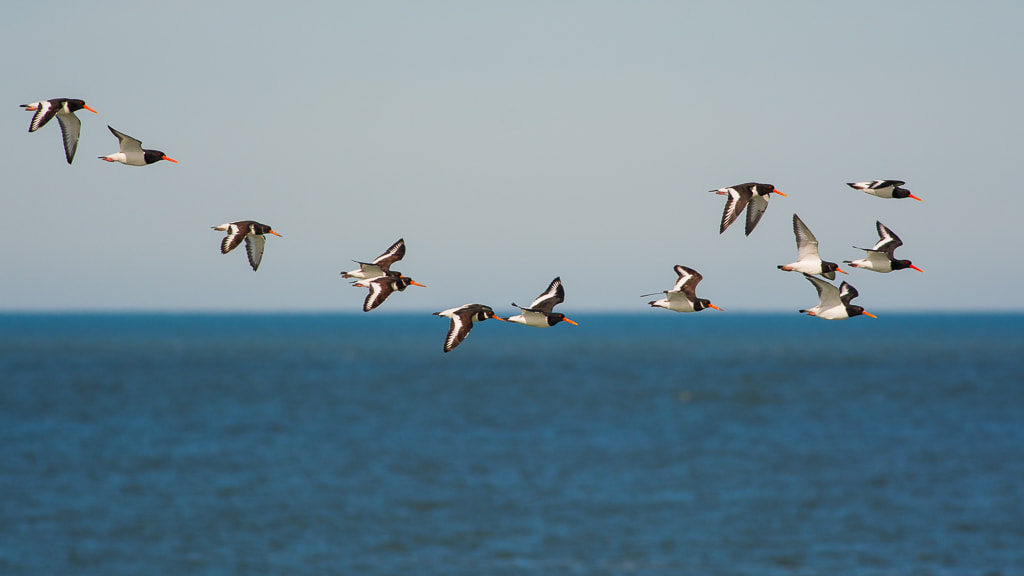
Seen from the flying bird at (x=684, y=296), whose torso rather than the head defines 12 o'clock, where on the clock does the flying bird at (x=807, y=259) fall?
the flying bird at (x=807, y=259) is roughly at 12 o'clock from the flying bird at (x=684, y=296).

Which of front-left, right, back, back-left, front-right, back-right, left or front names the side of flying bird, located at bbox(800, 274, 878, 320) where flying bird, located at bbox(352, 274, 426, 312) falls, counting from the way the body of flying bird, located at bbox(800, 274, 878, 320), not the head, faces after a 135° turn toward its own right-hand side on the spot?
front

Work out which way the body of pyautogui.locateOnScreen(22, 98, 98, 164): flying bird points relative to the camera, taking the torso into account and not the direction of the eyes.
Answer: to the viewer's right

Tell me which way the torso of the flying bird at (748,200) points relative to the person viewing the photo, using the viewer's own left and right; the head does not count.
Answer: facing to the right of the viewer

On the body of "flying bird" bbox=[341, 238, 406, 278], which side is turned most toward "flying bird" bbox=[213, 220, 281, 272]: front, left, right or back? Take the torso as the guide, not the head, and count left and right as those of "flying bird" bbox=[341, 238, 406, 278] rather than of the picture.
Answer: back

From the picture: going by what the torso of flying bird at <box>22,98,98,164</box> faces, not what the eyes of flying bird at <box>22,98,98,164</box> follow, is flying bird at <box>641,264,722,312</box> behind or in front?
in front

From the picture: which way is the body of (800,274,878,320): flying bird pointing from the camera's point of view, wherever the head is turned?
to the viewer's right

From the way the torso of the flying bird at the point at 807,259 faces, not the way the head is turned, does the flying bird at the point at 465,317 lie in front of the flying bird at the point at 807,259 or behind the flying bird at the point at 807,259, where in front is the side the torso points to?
behind

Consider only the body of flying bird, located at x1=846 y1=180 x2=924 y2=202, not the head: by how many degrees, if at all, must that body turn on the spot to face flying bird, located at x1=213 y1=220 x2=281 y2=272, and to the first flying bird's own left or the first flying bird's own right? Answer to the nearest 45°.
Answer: approximately 135° to the first flying bird's own right

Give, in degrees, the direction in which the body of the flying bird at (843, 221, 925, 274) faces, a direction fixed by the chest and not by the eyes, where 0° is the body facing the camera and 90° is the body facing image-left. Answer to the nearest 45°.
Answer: approximately 270°

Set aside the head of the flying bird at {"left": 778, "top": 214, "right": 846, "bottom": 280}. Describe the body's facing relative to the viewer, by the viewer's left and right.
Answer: facing to the right of the viewer

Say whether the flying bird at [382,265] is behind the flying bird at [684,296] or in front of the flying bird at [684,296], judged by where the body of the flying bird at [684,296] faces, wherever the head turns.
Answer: behind

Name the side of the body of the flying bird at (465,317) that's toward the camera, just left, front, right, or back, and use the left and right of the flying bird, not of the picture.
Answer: right

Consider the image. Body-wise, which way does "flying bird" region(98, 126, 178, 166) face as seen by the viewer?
to the viewer's right

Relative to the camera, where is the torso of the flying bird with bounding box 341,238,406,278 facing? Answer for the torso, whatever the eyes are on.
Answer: to the viewer's right

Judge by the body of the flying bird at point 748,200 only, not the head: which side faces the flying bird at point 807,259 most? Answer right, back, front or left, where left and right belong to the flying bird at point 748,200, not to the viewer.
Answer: front

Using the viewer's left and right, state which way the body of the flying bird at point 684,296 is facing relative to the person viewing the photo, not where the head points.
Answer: facing to the right of the viewer
